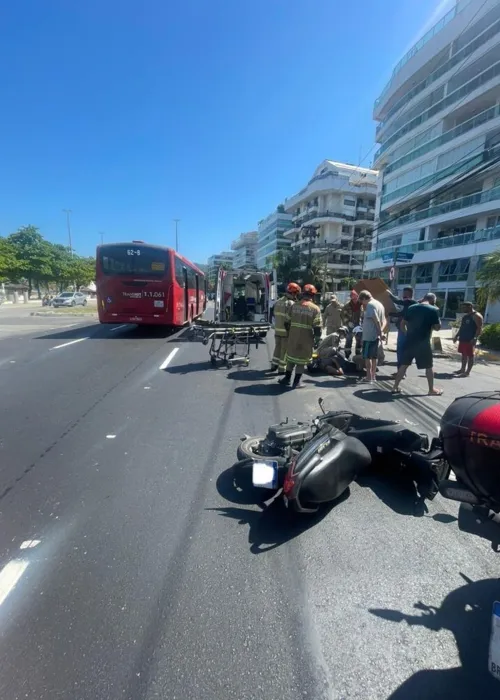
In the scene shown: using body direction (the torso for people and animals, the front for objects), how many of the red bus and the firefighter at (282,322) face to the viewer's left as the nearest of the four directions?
0

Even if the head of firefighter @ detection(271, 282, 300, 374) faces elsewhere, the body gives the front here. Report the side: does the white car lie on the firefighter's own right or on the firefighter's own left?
on the firefighter's own left

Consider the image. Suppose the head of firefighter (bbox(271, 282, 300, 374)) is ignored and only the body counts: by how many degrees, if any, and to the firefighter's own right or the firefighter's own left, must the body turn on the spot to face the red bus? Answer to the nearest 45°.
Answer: approximately 90° to the firefighter's own left

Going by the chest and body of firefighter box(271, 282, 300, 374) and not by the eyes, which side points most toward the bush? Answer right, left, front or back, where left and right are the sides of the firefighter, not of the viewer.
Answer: front

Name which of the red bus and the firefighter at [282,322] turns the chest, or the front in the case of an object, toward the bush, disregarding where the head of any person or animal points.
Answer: the firefighter
